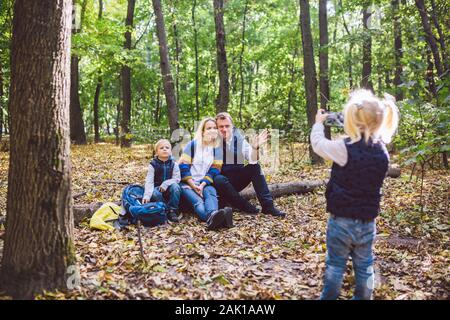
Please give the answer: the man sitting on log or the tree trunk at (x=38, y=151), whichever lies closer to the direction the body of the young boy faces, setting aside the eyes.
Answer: the tree trunk

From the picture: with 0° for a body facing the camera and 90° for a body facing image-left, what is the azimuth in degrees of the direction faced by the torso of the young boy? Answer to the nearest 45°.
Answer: approximately 0°

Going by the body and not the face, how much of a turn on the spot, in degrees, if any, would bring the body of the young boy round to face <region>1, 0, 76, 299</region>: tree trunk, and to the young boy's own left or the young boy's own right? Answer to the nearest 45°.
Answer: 0° — they already face it

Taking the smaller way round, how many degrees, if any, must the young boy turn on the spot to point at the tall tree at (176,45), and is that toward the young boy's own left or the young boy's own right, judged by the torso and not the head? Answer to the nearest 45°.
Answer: approximately 180°

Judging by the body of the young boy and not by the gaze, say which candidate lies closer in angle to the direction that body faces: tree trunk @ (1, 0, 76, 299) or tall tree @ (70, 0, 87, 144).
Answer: the tree trunk
